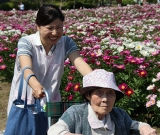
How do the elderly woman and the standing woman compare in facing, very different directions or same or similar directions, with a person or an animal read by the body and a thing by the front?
same or similar directions

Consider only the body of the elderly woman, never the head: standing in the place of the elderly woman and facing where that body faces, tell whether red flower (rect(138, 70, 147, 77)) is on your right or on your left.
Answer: on your left

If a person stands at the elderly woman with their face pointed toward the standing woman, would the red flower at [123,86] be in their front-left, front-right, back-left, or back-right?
front-right

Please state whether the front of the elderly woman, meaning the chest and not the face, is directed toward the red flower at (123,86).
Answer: no

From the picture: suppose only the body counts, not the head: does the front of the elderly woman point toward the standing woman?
no

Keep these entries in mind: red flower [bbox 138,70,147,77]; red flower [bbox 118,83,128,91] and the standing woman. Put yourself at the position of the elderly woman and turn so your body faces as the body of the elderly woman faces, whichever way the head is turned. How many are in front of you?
0

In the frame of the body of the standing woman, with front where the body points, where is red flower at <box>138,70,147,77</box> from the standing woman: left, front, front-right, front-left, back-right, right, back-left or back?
left

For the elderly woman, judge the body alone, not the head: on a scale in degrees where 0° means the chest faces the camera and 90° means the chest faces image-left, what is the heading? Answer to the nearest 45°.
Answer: approximately 315°

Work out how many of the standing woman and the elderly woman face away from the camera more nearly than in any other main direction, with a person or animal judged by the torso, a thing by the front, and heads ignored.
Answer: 0

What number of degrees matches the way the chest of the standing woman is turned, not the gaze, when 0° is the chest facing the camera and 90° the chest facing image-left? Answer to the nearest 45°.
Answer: approximately 315°

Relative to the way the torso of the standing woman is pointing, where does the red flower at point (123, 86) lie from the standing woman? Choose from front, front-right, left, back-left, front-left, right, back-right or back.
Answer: left
